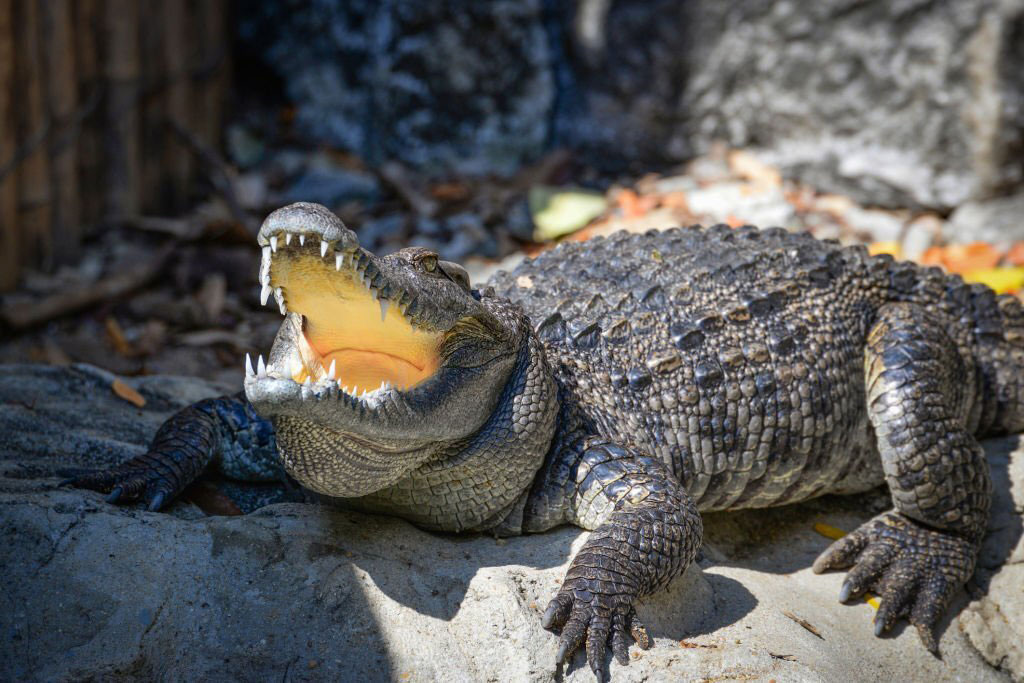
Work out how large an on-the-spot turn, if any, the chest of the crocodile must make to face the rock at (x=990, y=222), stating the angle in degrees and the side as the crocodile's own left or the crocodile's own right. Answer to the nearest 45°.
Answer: approximately 180°

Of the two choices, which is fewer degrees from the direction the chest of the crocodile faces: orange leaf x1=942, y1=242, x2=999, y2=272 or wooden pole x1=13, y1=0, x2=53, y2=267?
the wooden pole

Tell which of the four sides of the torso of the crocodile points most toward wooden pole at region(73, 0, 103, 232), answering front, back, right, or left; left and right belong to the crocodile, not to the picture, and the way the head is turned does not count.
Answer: right

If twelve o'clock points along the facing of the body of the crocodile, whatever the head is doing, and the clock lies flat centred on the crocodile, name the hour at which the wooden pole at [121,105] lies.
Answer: The wooden pole is roughly at 3 o'clock from the crocodile.

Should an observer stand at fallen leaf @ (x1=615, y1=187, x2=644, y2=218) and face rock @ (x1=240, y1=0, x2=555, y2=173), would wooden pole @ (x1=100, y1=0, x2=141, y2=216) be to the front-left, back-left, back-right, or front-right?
front-left

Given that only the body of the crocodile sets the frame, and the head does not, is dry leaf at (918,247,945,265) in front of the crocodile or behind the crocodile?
behind

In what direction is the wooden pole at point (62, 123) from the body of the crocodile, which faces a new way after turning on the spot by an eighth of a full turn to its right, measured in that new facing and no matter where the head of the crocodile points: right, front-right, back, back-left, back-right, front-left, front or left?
front-right

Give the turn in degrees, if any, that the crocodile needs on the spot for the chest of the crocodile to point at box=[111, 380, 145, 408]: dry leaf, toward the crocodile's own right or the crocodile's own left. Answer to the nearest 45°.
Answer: approximately 45° to the crocodile's own right

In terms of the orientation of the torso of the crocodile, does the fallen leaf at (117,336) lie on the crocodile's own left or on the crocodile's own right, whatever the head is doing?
on the crocodile's own right

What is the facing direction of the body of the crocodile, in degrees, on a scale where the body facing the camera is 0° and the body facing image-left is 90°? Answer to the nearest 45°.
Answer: approximately 45°

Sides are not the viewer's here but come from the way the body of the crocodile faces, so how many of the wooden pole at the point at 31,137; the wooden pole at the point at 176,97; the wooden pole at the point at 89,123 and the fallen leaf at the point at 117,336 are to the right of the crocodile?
4

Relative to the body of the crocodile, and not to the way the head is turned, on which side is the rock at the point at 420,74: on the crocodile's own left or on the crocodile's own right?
on the crocodile's own right

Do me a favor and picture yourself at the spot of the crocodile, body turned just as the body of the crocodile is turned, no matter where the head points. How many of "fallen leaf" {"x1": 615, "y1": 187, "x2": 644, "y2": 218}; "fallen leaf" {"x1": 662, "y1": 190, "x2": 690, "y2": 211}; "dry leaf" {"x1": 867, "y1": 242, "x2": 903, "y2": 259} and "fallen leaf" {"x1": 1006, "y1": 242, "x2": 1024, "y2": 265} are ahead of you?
0

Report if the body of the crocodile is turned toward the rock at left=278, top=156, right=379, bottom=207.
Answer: no

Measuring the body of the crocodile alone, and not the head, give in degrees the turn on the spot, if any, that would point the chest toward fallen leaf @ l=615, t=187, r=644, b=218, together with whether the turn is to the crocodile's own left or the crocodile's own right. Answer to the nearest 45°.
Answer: approximately 135° to the crocodile's own right

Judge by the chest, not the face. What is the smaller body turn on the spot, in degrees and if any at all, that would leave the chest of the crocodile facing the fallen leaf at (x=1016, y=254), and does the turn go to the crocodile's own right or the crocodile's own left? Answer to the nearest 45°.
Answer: approximately 180°

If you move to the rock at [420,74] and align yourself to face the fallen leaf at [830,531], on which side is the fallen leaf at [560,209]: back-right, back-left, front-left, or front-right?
front-left

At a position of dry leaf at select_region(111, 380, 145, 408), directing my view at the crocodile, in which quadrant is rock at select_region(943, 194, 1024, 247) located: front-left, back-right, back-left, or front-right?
front-left

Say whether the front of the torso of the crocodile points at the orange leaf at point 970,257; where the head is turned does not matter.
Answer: no

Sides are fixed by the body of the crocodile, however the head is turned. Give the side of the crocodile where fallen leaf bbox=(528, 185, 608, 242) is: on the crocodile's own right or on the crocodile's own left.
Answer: on the crocodile's own right

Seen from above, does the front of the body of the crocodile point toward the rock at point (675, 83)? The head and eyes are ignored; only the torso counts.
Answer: no
